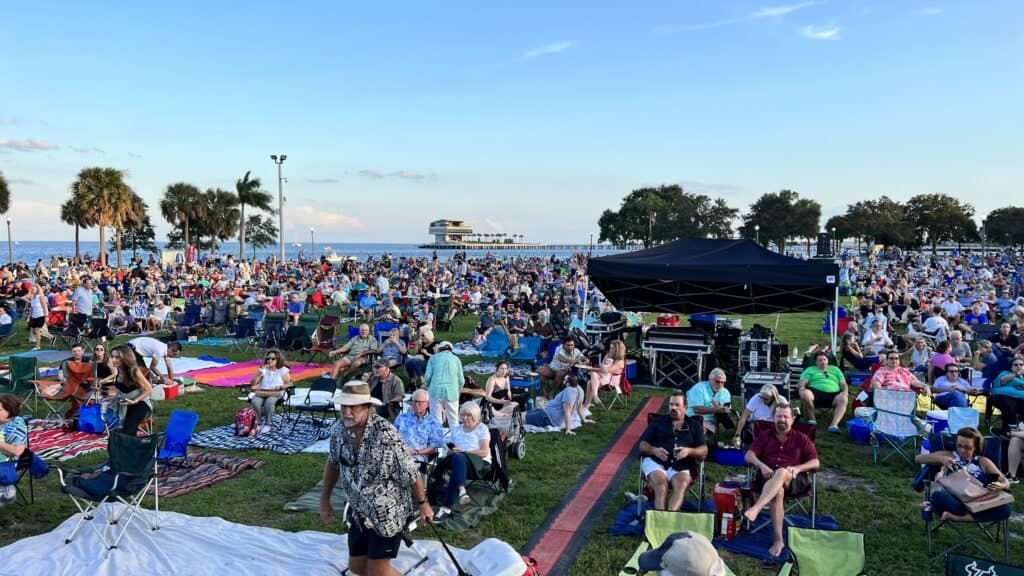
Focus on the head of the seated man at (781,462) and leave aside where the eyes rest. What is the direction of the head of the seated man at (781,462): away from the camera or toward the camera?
toward the camera

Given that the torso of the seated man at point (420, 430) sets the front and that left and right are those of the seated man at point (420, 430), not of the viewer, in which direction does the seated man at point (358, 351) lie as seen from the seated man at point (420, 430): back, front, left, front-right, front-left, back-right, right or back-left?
back

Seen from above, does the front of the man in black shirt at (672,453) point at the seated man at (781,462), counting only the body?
no

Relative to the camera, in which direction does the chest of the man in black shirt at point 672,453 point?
toward the camera

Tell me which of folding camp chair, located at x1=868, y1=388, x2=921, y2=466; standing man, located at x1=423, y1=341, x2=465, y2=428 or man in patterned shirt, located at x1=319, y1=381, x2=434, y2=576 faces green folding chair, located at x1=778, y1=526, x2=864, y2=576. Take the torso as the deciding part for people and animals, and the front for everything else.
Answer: the folding camp chair

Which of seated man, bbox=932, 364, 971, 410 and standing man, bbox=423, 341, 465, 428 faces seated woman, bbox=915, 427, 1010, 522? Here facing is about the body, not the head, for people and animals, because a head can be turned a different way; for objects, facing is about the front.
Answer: seated man, bbox=932, 364, 971, 410

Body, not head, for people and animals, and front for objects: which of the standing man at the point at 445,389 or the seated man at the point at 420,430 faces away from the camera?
the standing man

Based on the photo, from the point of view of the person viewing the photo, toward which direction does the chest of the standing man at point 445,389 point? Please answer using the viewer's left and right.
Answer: facing away from the viewer

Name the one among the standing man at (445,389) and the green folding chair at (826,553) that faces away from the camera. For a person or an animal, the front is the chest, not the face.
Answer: the standing man

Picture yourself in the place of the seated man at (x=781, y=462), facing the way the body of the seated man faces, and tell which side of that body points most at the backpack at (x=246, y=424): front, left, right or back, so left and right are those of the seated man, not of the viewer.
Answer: right

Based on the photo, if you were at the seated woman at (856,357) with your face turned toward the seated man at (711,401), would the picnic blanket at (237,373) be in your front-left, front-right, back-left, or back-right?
front-right

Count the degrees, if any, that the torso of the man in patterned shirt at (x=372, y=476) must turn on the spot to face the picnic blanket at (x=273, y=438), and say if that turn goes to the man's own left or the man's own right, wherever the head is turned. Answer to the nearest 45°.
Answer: approximately 135° to the man's own right

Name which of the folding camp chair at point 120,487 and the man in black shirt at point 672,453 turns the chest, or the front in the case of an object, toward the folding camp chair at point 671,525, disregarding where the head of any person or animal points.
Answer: the man in black shirt

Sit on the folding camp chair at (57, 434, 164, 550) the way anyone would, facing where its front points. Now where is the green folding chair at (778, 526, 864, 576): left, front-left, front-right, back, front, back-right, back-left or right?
left

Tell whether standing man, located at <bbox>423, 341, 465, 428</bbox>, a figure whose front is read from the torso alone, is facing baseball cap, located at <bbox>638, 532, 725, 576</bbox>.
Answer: no

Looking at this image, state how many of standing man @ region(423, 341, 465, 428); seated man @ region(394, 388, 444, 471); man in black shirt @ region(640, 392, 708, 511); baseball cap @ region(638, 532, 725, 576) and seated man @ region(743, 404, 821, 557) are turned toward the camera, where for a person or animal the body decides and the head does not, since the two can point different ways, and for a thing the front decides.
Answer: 3

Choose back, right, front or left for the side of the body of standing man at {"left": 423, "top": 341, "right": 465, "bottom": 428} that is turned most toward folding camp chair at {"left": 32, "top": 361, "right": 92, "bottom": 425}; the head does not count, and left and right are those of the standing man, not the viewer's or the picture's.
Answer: left

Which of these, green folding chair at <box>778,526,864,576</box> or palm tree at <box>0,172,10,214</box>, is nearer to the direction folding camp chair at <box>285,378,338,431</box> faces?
the green folding chair

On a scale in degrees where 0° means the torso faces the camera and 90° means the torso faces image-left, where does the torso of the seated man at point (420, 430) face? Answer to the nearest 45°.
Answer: approximately 0°

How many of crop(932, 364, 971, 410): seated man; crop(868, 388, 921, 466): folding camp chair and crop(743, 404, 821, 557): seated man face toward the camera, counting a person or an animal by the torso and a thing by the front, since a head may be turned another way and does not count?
3
